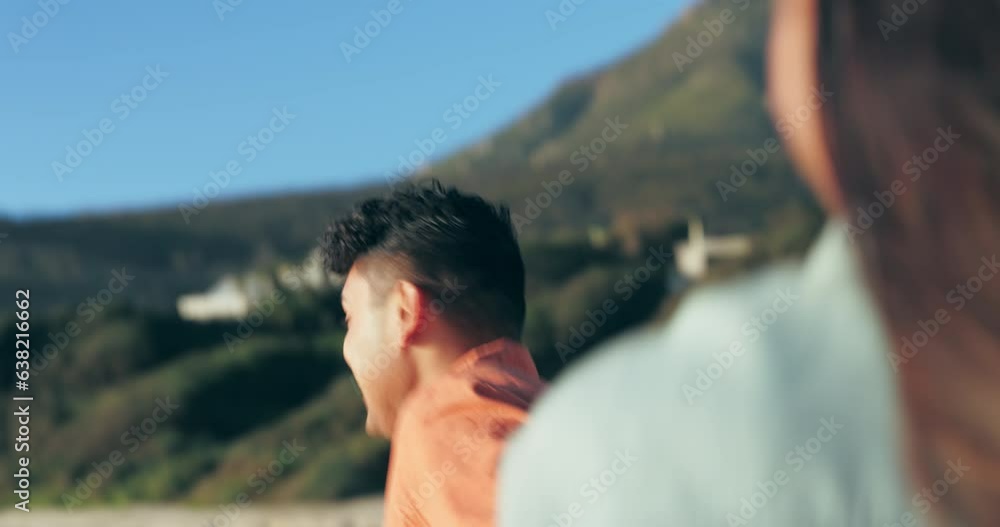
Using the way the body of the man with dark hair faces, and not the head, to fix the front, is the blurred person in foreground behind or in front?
behind

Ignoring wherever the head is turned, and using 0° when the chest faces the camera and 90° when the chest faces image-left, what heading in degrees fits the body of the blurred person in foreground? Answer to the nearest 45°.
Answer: approximately 135°

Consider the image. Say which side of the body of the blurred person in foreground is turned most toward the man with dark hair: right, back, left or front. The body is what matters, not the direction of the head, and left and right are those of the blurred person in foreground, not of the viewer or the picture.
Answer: front

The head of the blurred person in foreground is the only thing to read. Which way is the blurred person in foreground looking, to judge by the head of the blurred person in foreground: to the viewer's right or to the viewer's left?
to the viewer's left

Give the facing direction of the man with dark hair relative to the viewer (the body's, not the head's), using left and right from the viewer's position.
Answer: facing away from the viewer and to the left of the viewer

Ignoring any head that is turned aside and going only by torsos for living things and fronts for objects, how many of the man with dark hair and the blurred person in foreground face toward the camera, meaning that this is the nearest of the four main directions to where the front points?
0
